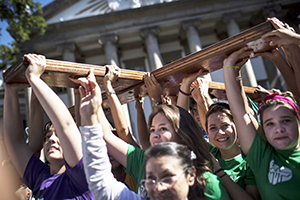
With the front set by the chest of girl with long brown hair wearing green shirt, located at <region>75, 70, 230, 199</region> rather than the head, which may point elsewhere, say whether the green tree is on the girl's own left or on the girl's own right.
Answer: on the girl's own right

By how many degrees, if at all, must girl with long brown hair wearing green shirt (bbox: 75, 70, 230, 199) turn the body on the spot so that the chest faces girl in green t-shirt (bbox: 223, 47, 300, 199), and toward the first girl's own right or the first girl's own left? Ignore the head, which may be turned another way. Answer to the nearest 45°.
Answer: approximately 135° to the first girl's own left

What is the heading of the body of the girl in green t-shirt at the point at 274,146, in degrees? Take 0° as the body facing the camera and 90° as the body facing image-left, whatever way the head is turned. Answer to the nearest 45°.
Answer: approximately 0°

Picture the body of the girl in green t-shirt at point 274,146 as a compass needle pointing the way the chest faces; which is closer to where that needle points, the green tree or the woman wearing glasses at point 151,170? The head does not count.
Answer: the woman wearing glasses

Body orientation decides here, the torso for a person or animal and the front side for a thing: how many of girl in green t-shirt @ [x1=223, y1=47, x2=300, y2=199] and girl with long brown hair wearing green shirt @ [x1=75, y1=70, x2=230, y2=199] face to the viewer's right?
0

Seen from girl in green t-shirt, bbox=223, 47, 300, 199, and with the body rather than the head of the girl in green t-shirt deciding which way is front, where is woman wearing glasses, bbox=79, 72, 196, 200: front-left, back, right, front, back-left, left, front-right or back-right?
front-right
